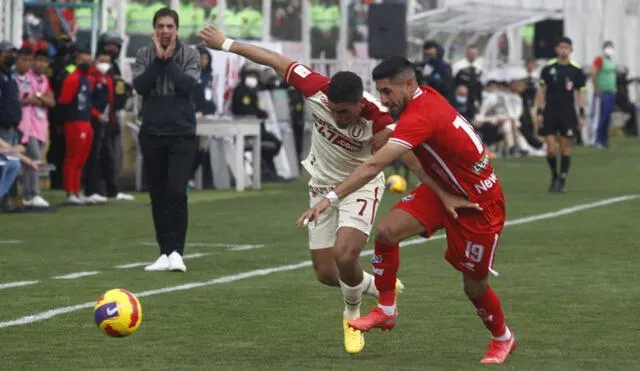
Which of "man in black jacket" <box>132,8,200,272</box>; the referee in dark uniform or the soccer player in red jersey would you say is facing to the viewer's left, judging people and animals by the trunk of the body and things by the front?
the soccer player in red jersey

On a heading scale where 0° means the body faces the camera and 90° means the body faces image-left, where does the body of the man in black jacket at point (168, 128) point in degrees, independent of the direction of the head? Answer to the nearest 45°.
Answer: approximately 0°

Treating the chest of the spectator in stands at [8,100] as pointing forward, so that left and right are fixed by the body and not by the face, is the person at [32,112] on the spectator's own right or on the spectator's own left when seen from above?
on the spectator's own left

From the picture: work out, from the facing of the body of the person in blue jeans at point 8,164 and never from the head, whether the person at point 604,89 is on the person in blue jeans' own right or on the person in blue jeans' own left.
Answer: on the person in blue jeans' own left

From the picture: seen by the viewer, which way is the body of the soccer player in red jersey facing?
to the viewer's left

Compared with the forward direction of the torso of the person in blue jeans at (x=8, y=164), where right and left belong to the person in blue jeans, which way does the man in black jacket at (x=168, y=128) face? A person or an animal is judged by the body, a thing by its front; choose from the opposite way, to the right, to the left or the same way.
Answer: to the right
